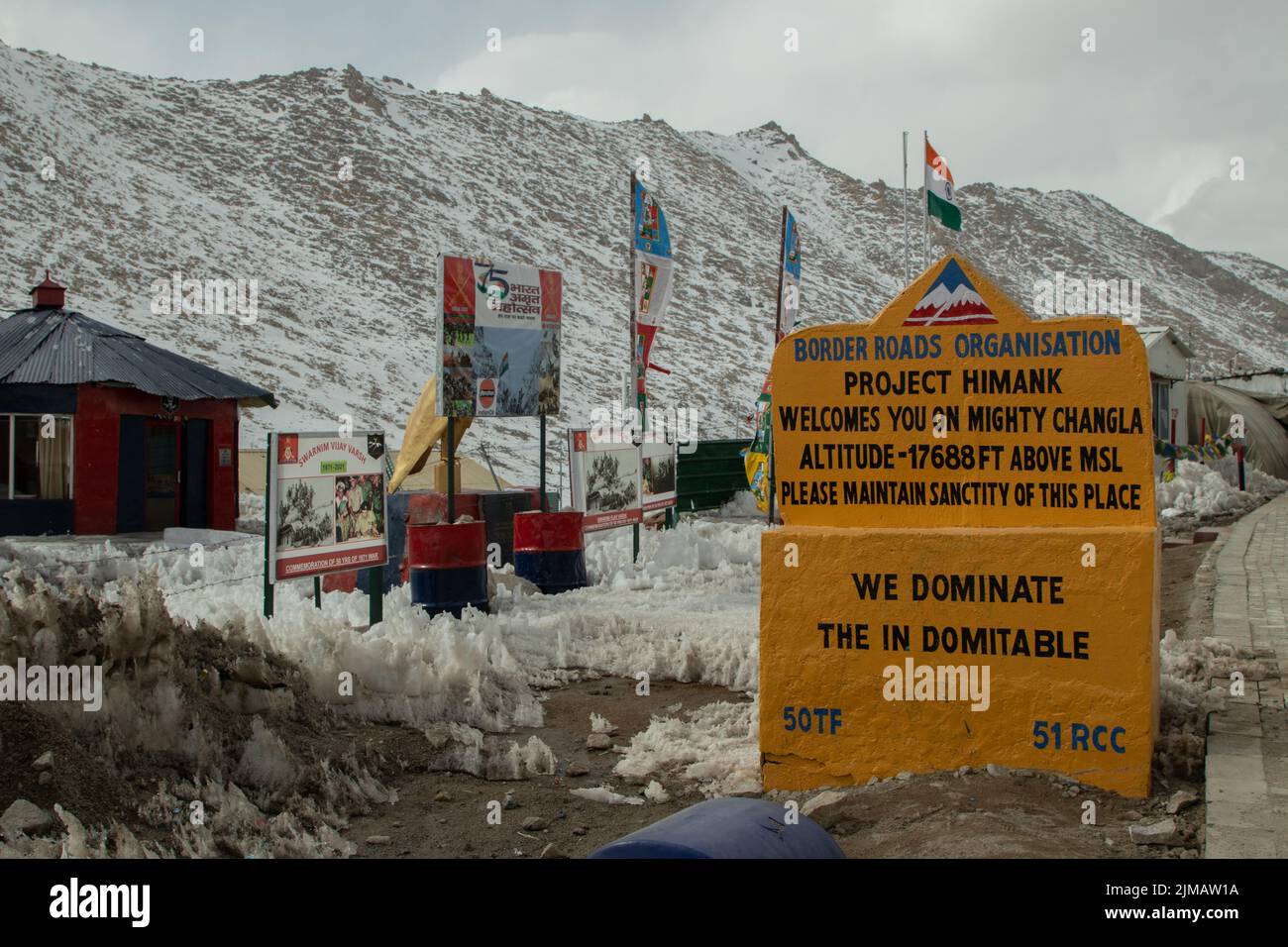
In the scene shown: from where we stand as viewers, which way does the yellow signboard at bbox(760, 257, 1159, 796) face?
facing the viewer

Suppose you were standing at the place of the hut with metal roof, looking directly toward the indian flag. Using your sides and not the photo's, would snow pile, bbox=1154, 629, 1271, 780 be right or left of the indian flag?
right

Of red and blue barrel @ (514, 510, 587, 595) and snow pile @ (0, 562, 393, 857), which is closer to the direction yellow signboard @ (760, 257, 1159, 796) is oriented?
the snow pile

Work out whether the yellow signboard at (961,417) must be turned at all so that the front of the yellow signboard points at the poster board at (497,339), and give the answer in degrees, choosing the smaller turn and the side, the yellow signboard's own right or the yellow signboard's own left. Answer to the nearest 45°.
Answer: approximately 135° to the yellow signboard's own right

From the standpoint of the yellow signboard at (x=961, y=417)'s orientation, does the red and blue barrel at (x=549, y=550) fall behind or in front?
behind

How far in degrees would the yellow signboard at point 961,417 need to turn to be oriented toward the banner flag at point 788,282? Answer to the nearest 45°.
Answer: approximately 180°

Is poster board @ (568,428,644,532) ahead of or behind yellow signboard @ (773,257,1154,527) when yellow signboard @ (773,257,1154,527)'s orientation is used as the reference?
behind

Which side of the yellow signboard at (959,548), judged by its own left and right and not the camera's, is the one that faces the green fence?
back
